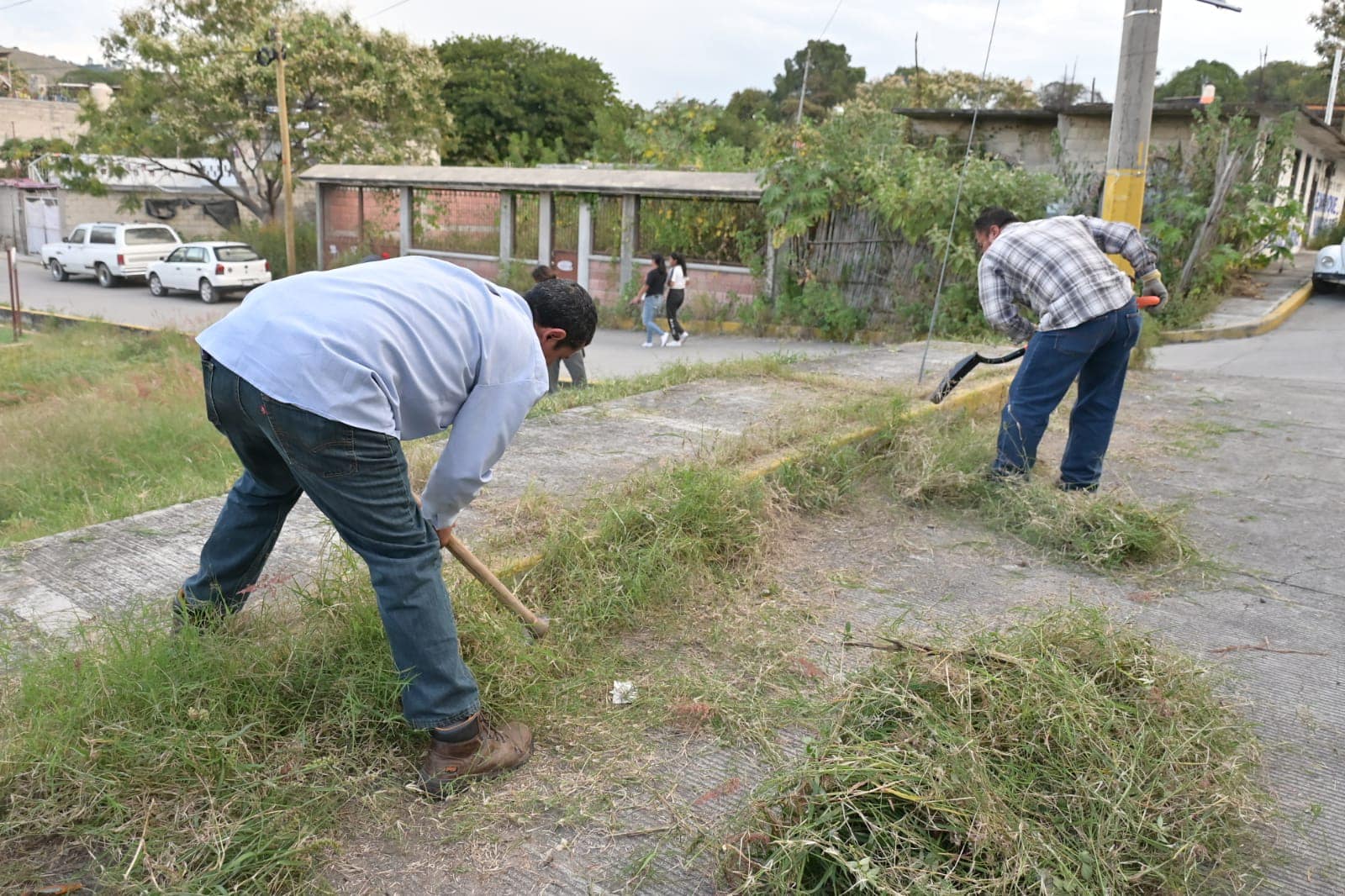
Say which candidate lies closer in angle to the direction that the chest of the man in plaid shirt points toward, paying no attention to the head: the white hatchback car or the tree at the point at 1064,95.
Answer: the white hatchback car

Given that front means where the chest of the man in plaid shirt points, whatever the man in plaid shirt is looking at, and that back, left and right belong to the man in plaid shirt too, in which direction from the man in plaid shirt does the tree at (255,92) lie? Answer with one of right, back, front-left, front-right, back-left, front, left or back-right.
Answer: front

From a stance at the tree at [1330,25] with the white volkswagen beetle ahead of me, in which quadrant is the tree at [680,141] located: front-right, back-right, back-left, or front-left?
front-right

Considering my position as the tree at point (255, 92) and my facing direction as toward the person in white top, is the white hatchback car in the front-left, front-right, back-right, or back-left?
front-right

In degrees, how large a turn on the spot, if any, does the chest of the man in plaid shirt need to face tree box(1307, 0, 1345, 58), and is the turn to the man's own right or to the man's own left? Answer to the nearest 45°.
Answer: approximately 45° to the man's own right

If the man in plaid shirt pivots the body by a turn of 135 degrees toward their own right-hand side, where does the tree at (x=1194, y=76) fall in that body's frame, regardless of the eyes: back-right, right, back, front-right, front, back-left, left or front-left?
left

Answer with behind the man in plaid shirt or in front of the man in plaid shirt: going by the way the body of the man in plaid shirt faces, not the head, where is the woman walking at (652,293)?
in front

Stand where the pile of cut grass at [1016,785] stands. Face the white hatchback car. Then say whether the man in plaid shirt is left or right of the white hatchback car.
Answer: right

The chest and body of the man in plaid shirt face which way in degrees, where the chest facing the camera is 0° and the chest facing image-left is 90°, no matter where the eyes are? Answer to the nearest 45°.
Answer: approximately 135°

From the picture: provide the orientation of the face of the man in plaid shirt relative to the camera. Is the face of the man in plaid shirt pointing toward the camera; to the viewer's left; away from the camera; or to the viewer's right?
to the viewer's left

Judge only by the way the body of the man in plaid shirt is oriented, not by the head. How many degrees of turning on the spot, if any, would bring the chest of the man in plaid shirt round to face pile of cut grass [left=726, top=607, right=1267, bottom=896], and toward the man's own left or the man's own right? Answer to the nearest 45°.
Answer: approximately 135° to the man's own left

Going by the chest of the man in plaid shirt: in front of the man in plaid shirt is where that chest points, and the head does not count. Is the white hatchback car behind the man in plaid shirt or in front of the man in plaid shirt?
in front

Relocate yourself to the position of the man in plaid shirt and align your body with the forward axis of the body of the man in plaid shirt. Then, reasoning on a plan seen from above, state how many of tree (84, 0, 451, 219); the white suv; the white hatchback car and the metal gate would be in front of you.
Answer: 4

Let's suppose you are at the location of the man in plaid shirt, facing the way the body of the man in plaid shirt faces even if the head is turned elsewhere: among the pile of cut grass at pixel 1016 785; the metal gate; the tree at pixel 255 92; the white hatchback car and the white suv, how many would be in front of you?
4
